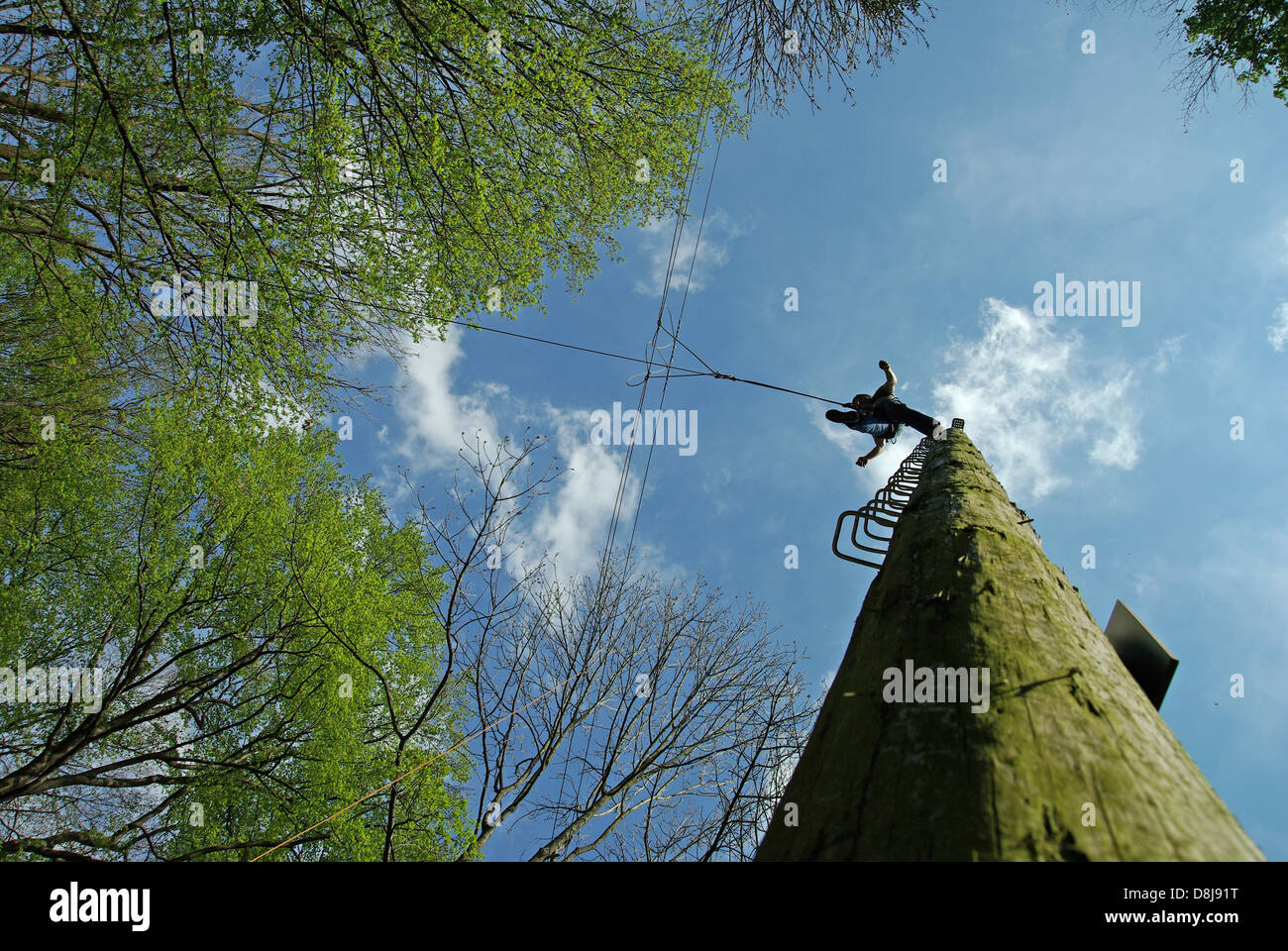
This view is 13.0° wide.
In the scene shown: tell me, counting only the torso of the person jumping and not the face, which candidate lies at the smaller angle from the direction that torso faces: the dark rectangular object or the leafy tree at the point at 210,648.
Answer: the leafy tree

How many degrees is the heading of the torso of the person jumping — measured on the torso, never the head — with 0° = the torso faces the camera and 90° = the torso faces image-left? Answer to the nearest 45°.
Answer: approximately 90°

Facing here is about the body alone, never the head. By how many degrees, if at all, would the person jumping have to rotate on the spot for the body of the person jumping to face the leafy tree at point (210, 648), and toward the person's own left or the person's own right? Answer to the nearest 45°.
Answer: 0° — they already face it

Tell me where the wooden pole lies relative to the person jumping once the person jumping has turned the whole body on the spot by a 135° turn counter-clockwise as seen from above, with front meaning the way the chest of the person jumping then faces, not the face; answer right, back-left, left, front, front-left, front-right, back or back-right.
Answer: front-left
